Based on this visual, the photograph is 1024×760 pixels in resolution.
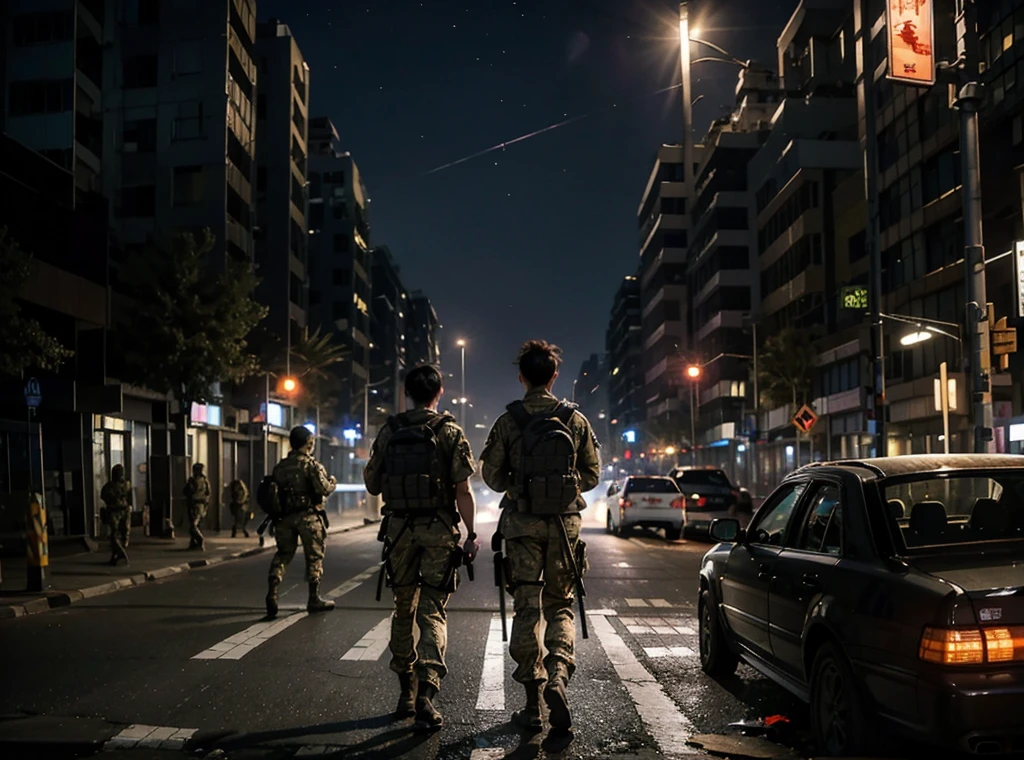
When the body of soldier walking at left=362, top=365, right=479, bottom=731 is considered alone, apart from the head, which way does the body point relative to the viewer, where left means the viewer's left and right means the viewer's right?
facing away from the viewer

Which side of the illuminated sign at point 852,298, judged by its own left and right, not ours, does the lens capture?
front

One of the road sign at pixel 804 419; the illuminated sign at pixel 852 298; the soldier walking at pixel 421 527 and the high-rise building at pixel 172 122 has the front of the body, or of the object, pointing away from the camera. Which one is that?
the soldier walking

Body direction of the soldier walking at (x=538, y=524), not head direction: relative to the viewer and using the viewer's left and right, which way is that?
facing away from the viewer

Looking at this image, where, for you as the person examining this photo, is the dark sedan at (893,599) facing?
facing away from the viewer and to the left of the viewer

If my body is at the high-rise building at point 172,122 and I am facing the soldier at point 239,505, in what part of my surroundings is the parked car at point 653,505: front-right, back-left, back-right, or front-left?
front-left

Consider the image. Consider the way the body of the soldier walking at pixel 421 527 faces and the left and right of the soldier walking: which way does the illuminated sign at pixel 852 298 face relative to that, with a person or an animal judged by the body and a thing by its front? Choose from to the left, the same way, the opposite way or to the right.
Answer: the opposite way

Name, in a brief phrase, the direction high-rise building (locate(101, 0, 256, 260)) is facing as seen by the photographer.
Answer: facing to the right of the viewer

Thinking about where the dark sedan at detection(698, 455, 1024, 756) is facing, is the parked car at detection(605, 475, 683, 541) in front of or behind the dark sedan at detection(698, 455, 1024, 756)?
in front

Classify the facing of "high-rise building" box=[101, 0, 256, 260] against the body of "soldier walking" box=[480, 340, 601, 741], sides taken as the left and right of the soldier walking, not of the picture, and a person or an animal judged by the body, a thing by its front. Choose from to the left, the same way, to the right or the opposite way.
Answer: to the right

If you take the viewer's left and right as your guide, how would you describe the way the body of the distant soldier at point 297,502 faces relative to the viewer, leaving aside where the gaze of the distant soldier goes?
facing away from the viewer and to the right of the viewer

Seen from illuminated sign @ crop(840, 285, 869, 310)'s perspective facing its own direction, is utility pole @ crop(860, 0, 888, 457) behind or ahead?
ahead

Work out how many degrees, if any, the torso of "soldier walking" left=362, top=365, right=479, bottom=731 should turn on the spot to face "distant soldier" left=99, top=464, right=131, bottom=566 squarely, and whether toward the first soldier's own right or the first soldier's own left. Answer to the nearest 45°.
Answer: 0° — they already face them

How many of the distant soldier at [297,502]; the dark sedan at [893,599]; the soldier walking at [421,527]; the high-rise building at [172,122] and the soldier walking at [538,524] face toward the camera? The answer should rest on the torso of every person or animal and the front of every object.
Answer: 0
